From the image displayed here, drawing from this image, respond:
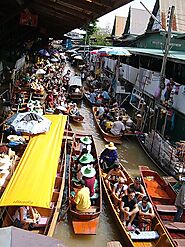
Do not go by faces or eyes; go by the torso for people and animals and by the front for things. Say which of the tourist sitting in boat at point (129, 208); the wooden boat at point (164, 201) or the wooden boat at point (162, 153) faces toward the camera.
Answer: the tourist sitting in boat

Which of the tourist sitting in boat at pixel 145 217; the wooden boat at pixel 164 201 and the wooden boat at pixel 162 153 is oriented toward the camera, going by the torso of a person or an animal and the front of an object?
the tourist sitting in boat

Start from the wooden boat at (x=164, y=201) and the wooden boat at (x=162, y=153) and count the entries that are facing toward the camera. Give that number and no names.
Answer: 0

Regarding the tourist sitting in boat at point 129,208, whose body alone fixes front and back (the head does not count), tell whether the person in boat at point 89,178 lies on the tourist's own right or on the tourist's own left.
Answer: on the tourist's own right

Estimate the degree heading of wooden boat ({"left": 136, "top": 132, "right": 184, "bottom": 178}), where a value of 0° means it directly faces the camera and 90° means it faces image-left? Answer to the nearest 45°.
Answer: approximately 135°

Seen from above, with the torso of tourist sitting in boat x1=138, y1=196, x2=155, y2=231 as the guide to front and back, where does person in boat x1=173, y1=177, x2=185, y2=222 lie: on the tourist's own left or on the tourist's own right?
on the tourist's own left

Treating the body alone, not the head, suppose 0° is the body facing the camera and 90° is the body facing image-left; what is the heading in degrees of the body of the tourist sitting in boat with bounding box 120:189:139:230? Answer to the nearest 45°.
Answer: approximately 0°

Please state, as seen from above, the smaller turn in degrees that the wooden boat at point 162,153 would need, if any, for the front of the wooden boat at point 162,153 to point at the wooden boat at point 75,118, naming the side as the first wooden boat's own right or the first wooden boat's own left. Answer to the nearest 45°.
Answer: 0° — it already faces it

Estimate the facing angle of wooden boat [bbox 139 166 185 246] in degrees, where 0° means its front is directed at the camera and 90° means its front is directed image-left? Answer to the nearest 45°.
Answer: approximately 135°

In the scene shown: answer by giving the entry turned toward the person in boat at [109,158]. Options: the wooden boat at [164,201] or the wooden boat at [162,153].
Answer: the wooden boat at [164,201]

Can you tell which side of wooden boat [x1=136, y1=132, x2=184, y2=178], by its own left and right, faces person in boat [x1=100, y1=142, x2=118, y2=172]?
left
